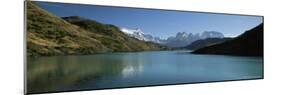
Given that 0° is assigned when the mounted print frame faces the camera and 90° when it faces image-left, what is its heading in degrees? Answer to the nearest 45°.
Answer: approximately 315°
